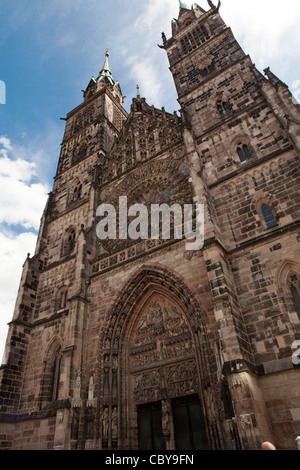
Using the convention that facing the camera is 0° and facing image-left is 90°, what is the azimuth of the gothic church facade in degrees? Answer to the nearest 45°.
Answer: approximately 45°
